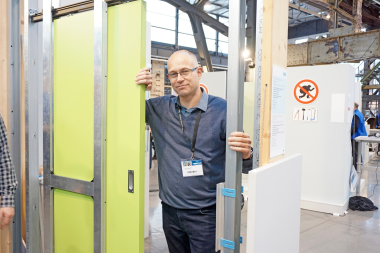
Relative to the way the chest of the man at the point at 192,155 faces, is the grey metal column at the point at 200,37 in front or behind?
behind

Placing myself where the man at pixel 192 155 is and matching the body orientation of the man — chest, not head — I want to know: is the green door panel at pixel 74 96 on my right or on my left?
on my right

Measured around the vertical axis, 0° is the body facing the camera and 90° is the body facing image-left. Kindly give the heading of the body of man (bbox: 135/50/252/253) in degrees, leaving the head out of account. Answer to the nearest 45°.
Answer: approximately 0°

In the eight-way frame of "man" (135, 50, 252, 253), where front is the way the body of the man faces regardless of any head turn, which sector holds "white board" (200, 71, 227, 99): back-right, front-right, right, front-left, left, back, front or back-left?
back
